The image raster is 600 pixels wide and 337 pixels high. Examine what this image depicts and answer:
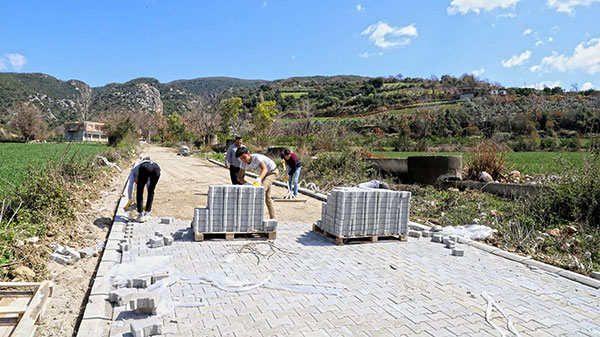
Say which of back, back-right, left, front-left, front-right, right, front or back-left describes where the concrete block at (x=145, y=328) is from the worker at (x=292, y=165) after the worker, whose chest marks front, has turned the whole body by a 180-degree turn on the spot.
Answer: back-right

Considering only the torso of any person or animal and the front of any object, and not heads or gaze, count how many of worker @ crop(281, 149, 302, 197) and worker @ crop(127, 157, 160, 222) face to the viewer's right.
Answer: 0

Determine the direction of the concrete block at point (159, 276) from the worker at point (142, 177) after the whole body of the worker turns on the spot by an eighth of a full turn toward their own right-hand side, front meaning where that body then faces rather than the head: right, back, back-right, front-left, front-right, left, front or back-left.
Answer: back

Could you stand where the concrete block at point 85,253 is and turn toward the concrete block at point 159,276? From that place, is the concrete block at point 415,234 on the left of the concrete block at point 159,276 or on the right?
left

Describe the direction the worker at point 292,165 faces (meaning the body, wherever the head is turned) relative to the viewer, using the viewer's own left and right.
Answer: facing the viewer and to the left of the viewer

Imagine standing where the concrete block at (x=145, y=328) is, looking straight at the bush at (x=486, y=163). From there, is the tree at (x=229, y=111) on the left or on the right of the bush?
left

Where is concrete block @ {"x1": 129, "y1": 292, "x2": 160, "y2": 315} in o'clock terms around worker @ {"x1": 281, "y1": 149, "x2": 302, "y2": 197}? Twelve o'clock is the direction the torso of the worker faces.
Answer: The concrete block is roughly at 11 o'clock from the worker.

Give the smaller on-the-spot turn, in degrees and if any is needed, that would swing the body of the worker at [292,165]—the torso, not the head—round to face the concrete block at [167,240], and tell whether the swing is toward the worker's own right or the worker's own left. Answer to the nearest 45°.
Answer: approximately 45° to the worker's own left

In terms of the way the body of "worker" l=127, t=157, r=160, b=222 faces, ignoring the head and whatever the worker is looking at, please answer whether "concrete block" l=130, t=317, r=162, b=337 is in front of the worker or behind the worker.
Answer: behind

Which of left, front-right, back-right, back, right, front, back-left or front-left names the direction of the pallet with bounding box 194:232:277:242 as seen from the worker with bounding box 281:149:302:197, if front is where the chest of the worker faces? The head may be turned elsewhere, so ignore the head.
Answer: front-left

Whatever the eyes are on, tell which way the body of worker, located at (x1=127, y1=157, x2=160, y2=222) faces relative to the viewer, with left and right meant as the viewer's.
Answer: facing away from the viewer and to the left of the viewer

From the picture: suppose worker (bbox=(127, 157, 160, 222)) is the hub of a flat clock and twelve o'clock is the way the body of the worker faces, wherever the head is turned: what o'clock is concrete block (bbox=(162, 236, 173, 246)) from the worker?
The concrete block is roughly at 7 o'clock from the worker.

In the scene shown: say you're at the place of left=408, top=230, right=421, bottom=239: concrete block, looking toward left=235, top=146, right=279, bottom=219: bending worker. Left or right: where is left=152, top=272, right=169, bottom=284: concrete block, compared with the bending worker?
left

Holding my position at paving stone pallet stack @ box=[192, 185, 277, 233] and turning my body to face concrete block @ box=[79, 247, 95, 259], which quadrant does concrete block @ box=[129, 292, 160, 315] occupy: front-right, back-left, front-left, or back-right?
front-left

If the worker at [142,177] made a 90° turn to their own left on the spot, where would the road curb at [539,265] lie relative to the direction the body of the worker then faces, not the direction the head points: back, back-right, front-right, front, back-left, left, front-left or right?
left

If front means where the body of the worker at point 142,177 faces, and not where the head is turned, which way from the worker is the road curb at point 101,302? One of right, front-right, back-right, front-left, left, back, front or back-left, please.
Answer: back-left

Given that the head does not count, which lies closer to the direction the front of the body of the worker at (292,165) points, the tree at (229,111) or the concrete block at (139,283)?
the concrete block

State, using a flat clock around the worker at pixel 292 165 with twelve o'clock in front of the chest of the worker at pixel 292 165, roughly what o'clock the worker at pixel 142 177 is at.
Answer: the worker at pixel 142 177 is roughly at 12 o'clock from the worker at pixel 292 165.
